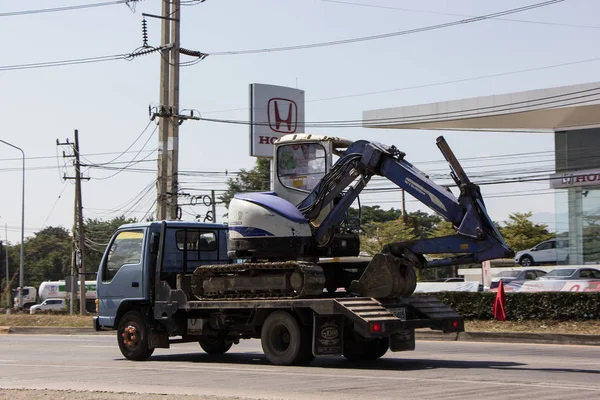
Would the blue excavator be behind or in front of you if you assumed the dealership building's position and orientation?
in front

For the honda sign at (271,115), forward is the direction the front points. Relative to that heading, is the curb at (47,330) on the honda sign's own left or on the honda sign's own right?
on the honda sign's own right

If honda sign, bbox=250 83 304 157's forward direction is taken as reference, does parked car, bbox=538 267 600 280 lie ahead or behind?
ahead

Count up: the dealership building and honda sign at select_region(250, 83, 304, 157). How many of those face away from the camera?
0

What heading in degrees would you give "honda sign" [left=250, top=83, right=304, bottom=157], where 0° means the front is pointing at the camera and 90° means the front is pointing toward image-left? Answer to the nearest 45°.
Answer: approximately 315°

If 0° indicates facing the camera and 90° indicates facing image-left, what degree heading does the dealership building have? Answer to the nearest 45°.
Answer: approximately 45°

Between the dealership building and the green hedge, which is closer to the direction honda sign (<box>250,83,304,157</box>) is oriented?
the green hedge

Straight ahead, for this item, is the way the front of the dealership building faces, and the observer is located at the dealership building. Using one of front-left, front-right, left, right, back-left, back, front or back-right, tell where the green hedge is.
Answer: front-left

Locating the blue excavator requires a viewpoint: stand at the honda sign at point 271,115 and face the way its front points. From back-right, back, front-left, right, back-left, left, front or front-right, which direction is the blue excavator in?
front-right
